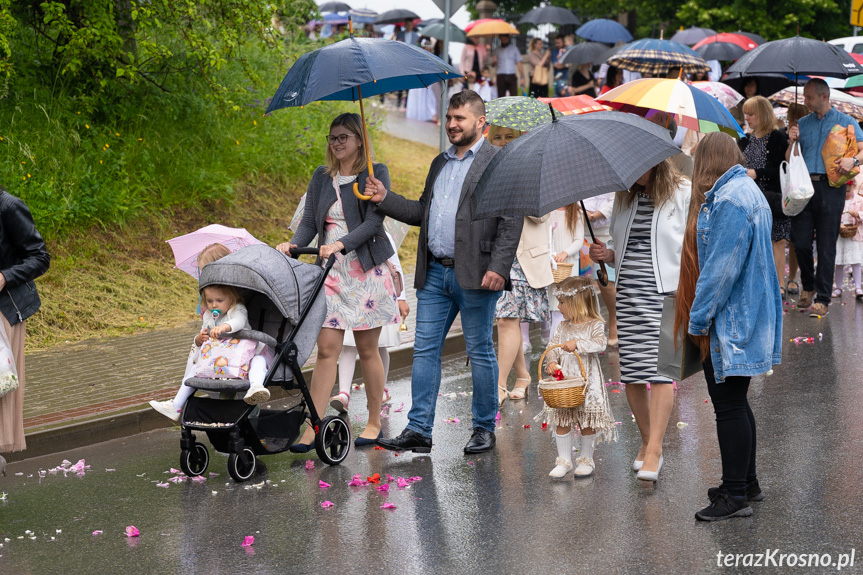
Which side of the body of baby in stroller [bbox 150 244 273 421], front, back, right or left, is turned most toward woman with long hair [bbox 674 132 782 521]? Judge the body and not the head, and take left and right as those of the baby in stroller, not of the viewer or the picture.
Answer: left

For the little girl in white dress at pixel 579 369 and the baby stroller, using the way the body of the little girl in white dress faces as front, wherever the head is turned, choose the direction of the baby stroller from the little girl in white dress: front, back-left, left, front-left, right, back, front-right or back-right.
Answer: front-right

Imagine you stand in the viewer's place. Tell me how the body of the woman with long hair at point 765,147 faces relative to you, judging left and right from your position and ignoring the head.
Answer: facing the viewer and to the left of the viewer

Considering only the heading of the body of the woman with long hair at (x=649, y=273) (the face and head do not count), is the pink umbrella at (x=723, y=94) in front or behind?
behind

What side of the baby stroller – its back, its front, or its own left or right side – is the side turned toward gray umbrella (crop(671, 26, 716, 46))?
back

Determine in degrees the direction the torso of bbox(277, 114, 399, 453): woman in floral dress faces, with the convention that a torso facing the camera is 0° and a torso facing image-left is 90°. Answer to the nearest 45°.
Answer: approximately 45°

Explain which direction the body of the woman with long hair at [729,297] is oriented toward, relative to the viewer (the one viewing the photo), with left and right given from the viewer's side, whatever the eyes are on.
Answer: facing to the left of the viewer

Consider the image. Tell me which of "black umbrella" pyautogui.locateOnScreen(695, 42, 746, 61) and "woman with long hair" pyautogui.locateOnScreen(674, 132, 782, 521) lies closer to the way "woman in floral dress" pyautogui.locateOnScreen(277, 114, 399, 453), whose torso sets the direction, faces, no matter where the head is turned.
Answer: the woman with long hair

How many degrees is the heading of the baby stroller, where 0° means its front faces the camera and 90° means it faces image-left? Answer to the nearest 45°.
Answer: approximately 45°

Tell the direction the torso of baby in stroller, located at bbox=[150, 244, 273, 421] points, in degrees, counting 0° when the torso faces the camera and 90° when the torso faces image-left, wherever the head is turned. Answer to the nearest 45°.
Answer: approximately 45°

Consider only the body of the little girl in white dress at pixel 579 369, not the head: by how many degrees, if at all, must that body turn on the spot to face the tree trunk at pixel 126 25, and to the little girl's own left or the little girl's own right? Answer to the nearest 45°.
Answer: approximately 90° to the little girl's own right
